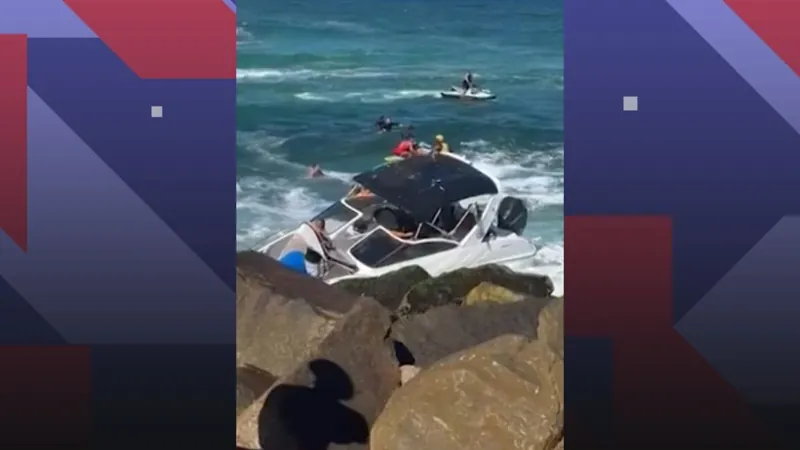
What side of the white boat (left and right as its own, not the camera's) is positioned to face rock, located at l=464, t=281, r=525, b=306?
left

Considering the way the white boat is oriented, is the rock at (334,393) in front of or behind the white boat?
in front

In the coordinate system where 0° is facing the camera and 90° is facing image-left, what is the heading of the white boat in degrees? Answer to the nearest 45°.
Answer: approximately 45°

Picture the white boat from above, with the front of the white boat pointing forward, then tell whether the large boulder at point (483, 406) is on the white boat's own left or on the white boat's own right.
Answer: on the white boat's own left

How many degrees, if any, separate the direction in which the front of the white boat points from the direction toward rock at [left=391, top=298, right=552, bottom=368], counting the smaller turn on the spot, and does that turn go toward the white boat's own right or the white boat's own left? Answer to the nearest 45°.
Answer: approximately 45° to the white boat's own left
